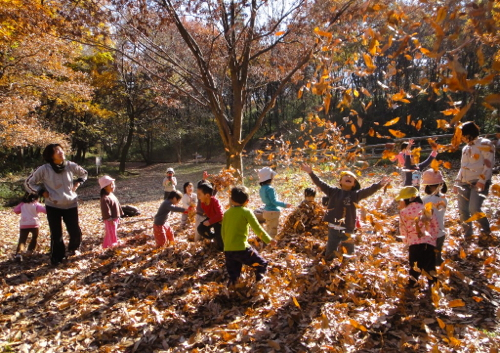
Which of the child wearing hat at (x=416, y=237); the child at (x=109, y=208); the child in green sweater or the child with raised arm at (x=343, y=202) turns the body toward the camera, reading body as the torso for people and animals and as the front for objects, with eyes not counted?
the child with raised arm

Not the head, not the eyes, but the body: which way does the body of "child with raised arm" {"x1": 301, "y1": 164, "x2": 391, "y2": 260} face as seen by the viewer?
toward the camera

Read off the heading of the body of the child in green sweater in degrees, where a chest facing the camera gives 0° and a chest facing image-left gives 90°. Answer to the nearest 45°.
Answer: approximately 225°

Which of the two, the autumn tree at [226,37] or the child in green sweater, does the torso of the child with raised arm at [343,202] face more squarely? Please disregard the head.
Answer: the child in green sweater

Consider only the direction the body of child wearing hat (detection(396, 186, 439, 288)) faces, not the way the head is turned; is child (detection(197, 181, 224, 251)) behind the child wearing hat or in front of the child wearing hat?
in front

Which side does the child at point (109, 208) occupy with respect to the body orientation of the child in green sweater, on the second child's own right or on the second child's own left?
on the second child's own left

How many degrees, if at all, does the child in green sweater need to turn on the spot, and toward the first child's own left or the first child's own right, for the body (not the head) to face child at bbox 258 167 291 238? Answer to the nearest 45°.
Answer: approximately 45° to the first child's own left

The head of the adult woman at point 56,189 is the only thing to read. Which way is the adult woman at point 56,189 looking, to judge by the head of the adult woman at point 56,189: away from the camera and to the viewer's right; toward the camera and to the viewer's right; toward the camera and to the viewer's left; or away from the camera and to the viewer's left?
toward the camera and to the viewer's right

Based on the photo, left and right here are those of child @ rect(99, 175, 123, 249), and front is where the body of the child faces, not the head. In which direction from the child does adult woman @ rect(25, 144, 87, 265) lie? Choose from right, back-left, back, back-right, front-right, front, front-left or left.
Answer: back-right

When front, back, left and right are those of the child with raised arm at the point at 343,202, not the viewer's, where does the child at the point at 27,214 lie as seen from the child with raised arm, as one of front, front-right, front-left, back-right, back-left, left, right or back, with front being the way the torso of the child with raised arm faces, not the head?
right
